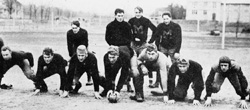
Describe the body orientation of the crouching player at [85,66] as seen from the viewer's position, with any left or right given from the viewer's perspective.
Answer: facing the viewer

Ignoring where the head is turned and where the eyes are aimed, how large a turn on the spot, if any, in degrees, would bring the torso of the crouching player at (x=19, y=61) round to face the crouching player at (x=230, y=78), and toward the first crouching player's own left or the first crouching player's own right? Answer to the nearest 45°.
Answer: approximately 90° to the first crouching player's own left

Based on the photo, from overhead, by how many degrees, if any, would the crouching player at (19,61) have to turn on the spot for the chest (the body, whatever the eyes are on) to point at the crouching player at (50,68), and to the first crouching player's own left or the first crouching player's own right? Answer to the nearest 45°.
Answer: approximately 90° to the first crouching player's own left

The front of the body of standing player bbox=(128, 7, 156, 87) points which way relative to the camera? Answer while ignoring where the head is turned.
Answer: toward the camera

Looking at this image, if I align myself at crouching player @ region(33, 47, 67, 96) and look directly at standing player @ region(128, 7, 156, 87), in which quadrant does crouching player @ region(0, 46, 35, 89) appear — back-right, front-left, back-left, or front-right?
back-left

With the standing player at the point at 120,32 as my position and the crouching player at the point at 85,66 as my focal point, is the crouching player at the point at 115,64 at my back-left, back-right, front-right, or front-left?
front-left

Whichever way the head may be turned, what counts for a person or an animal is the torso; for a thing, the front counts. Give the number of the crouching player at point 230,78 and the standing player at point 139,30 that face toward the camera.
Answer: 2

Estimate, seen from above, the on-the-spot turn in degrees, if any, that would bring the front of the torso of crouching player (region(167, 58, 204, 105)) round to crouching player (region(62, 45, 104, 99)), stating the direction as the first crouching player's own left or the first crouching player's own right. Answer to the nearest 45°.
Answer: approximately 90° to the first crouching player's own right

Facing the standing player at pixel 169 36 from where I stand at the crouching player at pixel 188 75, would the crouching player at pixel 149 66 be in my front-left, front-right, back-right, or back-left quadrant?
front-left

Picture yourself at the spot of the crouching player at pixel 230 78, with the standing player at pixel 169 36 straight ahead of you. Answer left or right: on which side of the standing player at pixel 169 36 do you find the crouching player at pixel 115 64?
left

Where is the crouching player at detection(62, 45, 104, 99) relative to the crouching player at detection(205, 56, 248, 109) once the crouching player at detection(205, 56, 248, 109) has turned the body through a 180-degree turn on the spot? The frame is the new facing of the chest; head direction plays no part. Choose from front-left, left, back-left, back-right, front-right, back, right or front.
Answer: left

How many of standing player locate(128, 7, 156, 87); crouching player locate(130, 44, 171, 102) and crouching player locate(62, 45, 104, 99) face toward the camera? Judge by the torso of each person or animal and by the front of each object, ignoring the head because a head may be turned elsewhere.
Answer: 3

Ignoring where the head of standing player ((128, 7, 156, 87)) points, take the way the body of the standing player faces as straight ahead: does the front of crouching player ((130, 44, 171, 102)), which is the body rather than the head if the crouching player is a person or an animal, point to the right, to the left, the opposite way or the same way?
the same way

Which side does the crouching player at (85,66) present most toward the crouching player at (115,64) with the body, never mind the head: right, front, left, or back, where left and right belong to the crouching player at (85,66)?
left

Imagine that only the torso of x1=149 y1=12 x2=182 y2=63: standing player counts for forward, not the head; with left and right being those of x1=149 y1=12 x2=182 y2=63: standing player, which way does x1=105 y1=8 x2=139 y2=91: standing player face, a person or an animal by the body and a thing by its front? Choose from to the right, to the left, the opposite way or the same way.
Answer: the same way

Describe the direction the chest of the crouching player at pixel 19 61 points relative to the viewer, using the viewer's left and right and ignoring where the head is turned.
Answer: facing the viewer and to the left of the viewer

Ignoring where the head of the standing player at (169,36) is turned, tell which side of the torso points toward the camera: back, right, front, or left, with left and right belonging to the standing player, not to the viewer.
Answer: front
